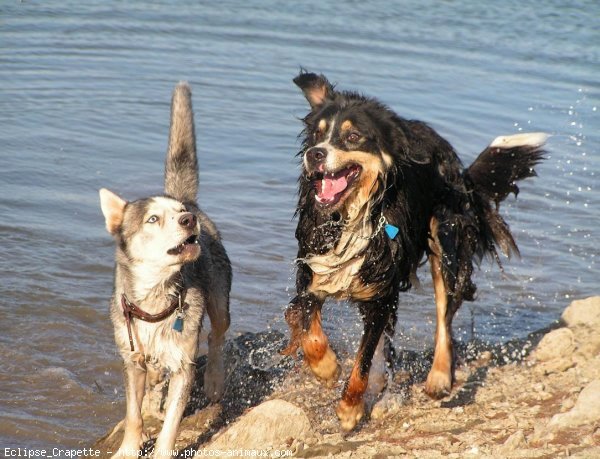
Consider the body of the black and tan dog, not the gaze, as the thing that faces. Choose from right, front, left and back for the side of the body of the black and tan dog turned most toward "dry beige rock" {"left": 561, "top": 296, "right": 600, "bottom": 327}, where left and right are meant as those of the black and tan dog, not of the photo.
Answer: back

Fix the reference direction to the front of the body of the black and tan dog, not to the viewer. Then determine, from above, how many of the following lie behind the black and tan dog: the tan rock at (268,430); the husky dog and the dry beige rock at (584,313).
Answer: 1

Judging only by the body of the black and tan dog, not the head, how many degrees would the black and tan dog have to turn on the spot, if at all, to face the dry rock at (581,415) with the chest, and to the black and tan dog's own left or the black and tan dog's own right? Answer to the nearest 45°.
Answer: approximately 90° to the black and tan dog's own left

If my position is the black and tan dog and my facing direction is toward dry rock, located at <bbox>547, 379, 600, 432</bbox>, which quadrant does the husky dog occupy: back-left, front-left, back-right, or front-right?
back-right

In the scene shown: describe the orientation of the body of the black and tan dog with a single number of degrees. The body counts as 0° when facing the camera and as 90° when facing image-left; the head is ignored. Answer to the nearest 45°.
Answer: approximately 45°

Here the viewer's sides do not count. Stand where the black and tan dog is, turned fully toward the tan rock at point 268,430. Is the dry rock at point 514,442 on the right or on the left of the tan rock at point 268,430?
left

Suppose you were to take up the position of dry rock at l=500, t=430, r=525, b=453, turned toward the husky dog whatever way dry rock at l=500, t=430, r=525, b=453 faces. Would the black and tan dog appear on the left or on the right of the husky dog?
right

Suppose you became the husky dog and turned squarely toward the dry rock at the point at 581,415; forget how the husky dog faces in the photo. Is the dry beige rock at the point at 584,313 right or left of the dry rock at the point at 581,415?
left
